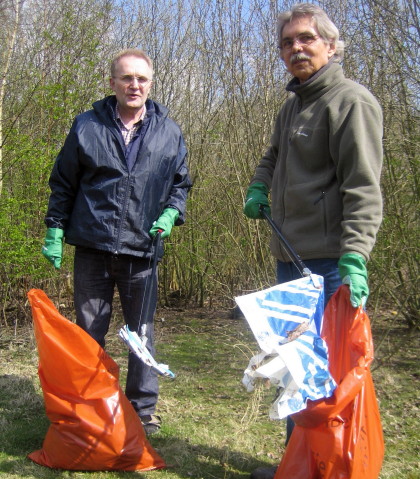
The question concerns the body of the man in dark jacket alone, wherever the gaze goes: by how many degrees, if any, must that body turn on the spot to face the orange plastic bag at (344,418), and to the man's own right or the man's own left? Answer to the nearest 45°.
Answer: approximately 45° to the man's own left

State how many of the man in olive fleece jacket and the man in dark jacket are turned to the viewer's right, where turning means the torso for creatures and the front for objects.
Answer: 0

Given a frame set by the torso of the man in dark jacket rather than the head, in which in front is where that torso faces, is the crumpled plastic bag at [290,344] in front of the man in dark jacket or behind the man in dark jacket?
in front

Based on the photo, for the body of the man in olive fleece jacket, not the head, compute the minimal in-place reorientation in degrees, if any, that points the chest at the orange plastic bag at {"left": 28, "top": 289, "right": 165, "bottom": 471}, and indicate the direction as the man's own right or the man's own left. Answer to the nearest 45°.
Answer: approximately 45° to the man's own right

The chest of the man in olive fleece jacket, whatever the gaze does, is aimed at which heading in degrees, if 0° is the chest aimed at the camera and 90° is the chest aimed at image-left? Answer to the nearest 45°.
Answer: approximately 45°
